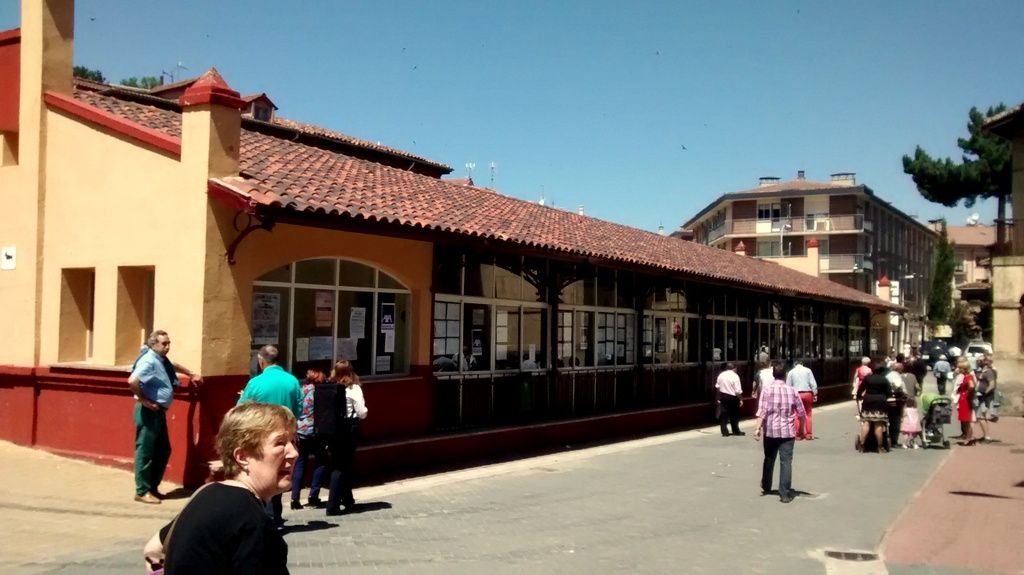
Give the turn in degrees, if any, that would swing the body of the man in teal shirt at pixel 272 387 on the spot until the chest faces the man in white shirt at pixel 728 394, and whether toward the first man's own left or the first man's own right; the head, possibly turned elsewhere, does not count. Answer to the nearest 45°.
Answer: approximately 45° to the first man's own right

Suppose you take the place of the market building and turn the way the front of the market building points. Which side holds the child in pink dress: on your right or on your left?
on your left

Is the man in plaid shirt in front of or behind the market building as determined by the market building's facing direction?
in front

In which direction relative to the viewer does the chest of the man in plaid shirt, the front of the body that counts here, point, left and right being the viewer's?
facing away from the viewer

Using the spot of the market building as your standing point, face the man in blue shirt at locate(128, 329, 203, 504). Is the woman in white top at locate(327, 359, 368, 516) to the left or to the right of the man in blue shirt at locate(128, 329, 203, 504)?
left

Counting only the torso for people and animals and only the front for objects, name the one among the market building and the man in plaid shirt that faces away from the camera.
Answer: the man in plaid shirt

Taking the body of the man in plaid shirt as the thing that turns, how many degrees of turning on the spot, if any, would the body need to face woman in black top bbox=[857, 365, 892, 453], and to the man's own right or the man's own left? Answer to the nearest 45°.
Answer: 0° — they already face them

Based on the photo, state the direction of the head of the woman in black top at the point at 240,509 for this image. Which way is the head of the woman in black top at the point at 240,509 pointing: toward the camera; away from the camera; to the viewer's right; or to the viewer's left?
to the viewer's right

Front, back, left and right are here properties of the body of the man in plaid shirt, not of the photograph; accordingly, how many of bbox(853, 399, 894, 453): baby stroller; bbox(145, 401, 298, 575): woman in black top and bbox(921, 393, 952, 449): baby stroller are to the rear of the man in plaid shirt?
1

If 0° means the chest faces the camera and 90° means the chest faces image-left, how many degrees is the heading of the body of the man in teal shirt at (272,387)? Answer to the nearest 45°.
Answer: approximately 180°

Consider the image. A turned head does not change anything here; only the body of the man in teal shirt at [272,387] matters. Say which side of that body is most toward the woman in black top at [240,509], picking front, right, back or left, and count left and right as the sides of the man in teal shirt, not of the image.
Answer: back

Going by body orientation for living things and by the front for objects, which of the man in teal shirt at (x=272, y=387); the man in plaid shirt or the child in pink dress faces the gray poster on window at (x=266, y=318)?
the man in teal shirt

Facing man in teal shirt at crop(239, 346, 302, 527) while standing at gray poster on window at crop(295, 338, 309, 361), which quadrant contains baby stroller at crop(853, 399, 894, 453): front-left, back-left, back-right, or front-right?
back-left

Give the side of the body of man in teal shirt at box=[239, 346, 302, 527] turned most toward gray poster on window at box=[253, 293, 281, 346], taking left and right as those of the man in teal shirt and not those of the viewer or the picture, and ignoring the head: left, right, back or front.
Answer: front
